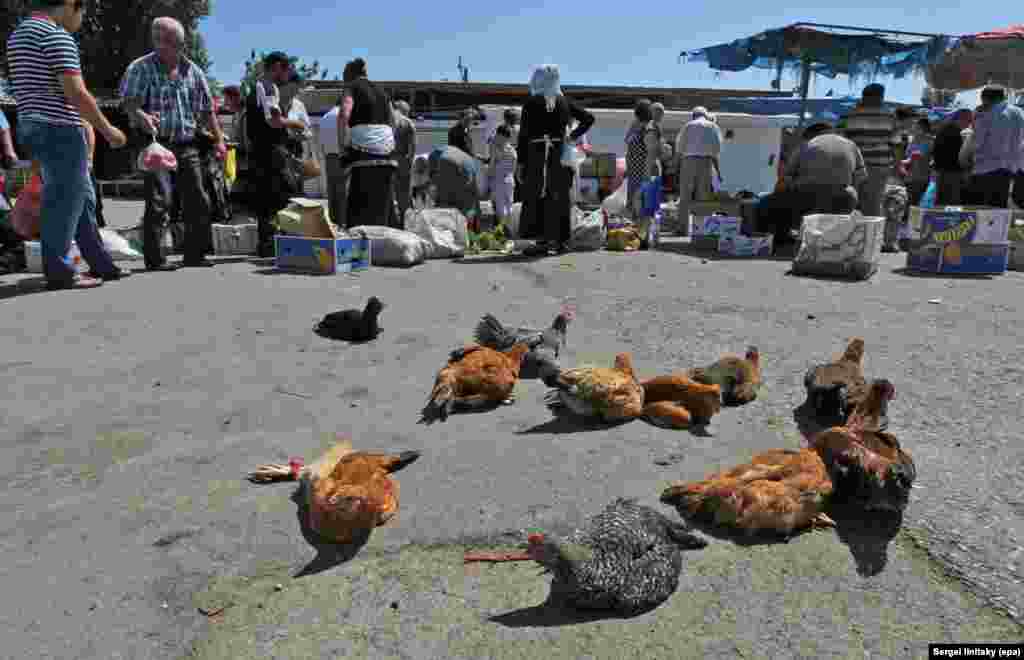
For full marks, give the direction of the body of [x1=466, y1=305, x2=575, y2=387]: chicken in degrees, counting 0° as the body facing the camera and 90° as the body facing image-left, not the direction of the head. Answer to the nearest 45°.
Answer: approximately 270°

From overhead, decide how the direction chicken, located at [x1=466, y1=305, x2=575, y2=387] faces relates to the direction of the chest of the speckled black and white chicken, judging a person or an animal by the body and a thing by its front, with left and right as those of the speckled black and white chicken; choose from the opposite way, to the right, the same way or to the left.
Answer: the opposite way

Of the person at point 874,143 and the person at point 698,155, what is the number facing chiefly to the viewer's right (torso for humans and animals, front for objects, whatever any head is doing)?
0

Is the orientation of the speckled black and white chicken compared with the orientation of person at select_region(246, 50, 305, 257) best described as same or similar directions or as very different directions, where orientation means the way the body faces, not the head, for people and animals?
very different directions

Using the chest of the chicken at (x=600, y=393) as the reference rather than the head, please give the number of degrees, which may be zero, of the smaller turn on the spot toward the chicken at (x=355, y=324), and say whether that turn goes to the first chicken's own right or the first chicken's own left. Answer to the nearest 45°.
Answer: approximately 135° to the first chicken's own left

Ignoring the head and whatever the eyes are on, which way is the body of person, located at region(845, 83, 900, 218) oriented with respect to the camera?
away from the camera

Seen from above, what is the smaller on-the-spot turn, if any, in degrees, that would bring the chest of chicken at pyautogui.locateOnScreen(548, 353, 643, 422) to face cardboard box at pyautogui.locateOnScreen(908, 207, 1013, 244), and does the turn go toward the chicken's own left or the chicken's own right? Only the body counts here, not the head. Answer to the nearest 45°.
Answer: approximately 45° to the chicken's own left

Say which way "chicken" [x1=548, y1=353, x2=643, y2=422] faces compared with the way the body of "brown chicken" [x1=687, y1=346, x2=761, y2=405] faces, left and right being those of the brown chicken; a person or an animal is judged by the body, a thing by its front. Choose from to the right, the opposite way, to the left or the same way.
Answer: the same way

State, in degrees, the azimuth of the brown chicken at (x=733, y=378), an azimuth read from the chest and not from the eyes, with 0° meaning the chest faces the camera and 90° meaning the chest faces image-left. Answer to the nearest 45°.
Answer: approximately 270°

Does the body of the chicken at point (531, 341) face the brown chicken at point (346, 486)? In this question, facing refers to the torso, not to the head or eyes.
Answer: no

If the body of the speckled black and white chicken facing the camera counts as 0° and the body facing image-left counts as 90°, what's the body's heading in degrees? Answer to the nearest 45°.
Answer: approximately 90°
